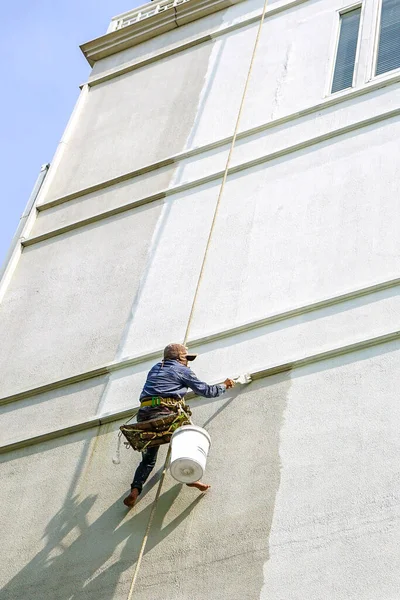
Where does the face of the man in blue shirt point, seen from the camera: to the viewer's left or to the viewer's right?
to the viewer's right

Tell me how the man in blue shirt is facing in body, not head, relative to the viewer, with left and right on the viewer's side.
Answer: facing away from the viewer and to the right of the viewer

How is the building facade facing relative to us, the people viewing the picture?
facing the viewer and to the left of the viewer

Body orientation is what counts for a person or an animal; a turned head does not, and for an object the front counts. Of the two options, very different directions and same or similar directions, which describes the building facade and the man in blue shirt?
very different directions
